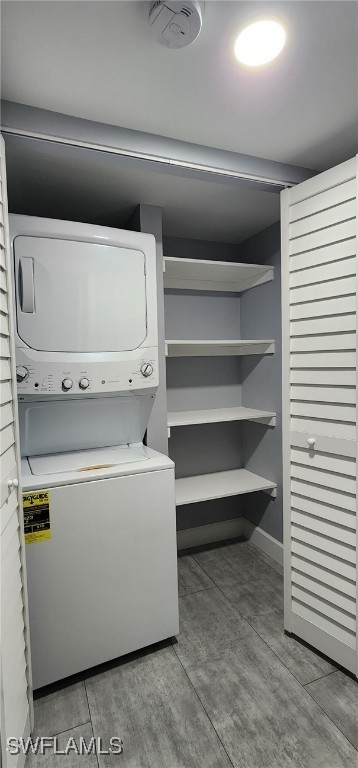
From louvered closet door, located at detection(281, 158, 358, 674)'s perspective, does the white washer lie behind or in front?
in front

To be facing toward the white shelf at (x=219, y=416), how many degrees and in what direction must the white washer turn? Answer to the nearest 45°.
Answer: approximately 90° to its left

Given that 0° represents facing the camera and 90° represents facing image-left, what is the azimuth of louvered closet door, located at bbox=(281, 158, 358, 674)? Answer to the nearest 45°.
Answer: approximately 45°

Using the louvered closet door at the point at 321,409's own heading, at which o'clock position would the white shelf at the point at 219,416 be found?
The white shelf is roughly at 3 o'clock from the louvered closet door.

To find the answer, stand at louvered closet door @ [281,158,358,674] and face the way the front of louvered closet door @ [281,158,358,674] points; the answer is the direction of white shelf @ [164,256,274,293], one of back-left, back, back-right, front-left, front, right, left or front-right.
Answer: right

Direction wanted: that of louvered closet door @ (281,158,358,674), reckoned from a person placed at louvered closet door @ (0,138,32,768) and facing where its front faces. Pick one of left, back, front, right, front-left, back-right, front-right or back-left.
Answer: front

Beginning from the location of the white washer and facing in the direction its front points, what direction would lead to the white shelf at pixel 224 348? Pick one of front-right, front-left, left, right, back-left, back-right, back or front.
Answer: left

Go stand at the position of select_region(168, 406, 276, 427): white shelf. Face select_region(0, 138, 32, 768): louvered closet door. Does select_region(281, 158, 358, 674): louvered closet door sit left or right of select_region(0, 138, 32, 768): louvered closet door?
left

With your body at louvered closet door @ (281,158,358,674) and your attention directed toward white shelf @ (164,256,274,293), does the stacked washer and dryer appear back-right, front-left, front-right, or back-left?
front-left

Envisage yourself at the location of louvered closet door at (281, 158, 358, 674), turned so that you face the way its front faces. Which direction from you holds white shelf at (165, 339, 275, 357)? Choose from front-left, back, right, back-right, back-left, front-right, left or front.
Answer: right

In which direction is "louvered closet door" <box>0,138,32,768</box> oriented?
to the viewer's right

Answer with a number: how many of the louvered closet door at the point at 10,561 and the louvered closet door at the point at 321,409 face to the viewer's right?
1
